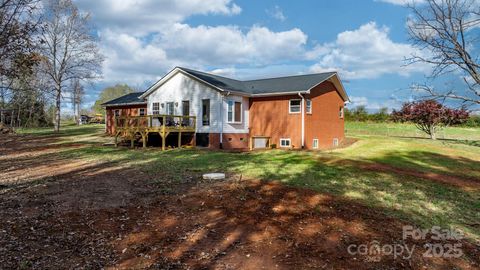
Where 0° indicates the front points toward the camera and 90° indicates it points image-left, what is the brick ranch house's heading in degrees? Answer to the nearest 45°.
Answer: approximately 225°
